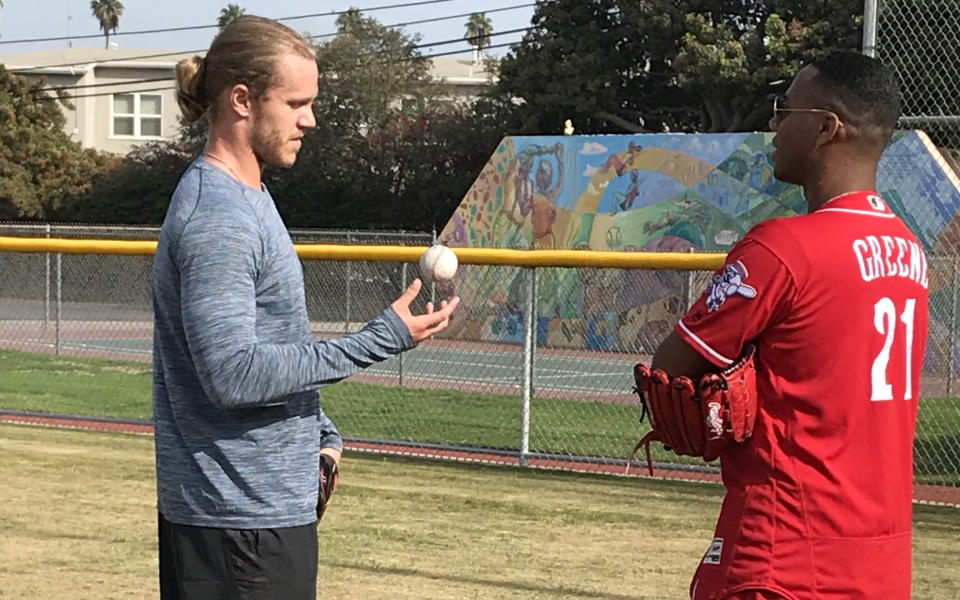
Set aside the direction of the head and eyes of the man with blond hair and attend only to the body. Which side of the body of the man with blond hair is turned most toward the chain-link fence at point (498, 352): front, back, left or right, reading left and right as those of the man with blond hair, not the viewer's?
left

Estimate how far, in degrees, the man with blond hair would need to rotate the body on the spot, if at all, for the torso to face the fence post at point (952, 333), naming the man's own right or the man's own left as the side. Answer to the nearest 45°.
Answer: approximately 45° to the man's own left

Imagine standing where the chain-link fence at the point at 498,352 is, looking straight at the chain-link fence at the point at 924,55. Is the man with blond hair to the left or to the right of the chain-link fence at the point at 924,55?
right

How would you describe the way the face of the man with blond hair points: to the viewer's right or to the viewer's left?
to the viewer's right

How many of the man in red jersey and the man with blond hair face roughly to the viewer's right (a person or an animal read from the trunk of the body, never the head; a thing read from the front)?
1

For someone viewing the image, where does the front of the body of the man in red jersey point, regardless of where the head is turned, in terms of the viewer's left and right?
facing away from the viewer and to the left of the viewer

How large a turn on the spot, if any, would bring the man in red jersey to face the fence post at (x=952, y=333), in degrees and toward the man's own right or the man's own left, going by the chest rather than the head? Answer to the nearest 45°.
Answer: approximately 45° to the man's own right

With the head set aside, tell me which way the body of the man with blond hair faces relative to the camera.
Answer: to the viewer's right

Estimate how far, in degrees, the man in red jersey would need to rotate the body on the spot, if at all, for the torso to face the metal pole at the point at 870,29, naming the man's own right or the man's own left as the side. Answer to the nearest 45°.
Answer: approximately 45° to the man's own right

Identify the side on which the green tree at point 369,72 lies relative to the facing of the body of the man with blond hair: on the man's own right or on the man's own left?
on the man's own left

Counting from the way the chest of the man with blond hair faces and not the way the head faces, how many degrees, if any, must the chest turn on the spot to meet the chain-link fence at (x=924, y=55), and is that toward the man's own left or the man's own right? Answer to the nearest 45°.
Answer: approximately 45° to the man's own left
